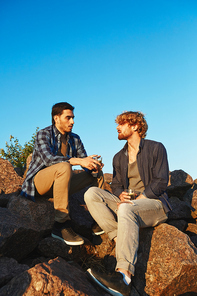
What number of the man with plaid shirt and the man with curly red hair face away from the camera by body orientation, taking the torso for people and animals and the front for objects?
0

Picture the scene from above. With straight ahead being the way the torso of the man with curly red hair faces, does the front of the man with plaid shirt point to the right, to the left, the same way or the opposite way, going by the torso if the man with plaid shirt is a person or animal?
to the left

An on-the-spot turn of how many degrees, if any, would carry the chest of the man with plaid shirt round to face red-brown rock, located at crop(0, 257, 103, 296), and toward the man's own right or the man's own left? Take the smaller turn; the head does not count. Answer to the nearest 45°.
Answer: approximately 45° to the man's own right

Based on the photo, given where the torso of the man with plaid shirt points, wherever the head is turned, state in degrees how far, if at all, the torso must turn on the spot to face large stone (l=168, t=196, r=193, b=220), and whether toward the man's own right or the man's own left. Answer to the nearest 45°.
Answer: approximately 90° to the man's own left

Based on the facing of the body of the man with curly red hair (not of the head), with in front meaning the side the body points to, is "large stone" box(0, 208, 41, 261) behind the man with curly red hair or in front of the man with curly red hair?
in front

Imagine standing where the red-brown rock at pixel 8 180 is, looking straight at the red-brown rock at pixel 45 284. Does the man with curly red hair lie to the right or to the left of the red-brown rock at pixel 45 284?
left

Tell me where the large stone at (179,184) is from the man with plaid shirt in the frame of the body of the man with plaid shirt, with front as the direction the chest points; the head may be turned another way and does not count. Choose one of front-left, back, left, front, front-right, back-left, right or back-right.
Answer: left

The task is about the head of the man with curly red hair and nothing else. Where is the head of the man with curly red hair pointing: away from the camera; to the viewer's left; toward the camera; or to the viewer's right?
to the viewer's left

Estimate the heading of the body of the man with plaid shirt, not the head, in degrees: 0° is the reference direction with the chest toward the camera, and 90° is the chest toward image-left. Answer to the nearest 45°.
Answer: approximately 315°

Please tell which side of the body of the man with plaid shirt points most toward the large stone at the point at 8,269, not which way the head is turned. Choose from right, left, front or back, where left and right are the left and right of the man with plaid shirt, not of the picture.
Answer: right

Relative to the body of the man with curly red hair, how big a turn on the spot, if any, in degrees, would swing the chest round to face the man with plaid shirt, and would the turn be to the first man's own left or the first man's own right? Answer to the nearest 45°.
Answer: approximately 90° to the first man's own right

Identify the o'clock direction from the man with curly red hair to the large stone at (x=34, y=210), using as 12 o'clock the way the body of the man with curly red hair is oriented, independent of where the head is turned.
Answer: The large stone is roughly at 2 o'clock from the man with curly red hair.

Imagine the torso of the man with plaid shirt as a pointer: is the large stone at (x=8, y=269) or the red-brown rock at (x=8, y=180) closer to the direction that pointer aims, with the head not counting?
the large stone

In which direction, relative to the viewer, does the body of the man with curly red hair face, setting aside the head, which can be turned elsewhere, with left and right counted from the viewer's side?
facing the viewer and to the left of the viewer

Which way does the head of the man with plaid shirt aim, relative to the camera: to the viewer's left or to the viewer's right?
to the viewer's right

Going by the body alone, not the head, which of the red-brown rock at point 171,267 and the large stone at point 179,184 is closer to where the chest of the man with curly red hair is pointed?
the red-brown rock

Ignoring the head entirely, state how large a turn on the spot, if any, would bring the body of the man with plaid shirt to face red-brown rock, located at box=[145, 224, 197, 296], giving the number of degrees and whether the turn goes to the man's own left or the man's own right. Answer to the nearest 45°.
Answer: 0° — they already face it
